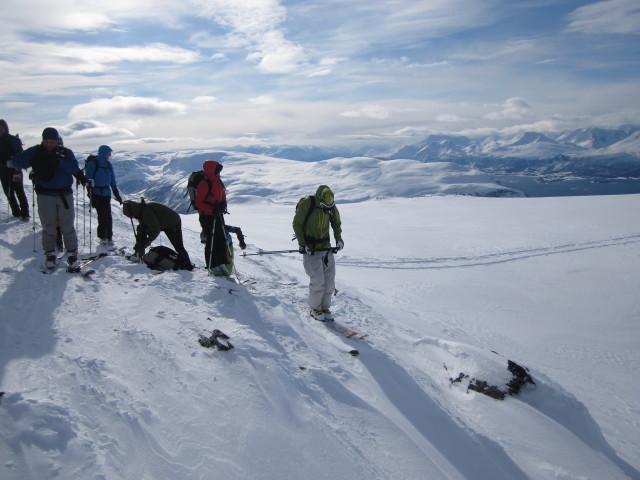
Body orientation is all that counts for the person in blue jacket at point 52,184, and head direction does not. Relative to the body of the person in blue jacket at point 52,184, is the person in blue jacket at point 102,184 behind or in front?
behind

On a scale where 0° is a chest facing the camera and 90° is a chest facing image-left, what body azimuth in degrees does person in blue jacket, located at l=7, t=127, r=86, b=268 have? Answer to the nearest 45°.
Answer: approximately 0°

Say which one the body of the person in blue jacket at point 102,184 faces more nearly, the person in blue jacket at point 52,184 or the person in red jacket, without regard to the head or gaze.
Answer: the person in red jacket

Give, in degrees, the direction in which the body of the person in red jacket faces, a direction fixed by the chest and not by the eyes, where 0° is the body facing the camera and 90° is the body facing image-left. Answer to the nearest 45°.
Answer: approximately 315°

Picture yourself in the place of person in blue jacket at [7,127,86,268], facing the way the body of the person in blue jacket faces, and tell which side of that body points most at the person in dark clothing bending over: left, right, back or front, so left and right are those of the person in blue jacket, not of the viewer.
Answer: left

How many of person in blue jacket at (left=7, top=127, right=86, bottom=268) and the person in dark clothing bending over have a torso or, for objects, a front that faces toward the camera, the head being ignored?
1

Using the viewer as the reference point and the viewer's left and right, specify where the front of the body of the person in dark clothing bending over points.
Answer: facing to the left of the viewer

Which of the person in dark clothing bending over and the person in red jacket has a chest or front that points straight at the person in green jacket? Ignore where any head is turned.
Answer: the person in red jacket

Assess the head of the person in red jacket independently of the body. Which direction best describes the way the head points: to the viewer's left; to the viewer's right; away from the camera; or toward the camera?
to the viewer's right

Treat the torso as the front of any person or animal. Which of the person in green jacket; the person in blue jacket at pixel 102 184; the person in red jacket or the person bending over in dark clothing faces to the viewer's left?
the person bending over in dark clothing

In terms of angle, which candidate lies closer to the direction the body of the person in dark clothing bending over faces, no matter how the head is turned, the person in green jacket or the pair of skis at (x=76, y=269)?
the pair of skis

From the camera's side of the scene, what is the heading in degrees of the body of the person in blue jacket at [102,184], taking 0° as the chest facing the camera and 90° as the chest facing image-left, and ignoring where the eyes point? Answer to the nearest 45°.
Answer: approximately 315°

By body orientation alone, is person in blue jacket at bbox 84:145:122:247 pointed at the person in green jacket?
yes
